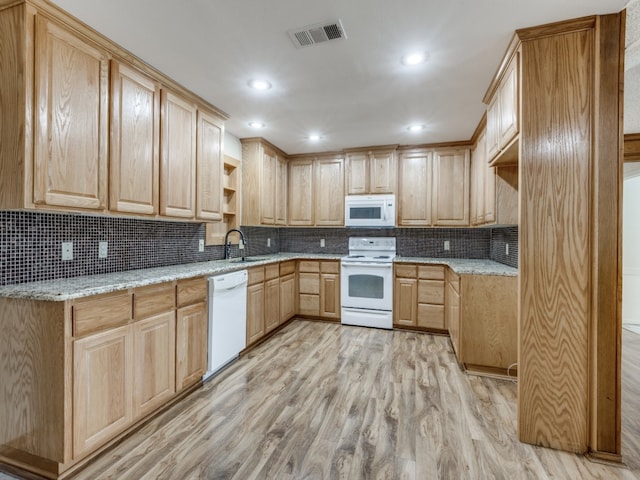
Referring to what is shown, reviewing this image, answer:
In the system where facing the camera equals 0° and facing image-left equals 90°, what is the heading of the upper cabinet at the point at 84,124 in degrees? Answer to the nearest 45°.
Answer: approximately 315°

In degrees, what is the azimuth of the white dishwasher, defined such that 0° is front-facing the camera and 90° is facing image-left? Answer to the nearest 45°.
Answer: approximately 315°

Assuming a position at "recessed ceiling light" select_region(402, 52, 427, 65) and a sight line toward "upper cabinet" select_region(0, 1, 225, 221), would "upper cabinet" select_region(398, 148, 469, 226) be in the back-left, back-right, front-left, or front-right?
back-right

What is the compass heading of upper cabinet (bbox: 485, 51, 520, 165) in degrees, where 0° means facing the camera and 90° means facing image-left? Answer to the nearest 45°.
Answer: approximately 90°

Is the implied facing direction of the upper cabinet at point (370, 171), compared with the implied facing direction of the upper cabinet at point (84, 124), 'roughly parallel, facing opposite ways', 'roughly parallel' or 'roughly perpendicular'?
roughly perpendicular

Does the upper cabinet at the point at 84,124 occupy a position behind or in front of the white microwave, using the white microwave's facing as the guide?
in front

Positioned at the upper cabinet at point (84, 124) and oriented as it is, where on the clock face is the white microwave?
The white microwave is roughly at 10 o'clock from the upper cabinet.

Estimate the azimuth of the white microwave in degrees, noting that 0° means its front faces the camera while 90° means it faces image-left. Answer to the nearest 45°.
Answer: approximately 0°
